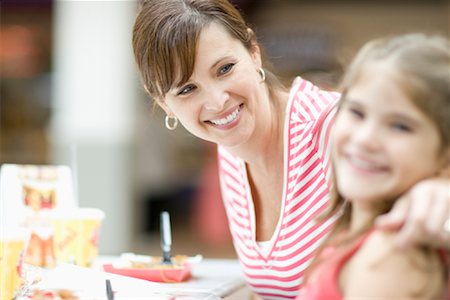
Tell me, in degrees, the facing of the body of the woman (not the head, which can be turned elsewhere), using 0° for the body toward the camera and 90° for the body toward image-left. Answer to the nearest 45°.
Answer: approximately 0°

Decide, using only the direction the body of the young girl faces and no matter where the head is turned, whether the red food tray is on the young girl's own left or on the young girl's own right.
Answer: on the young girl's own right

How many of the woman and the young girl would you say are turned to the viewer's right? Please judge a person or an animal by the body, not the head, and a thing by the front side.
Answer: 0

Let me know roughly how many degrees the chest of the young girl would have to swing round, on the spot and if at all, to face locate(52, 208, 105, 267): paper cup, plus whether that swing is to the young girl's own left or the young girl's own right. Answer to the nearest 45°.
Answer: approximately 90° to the young girl's own right

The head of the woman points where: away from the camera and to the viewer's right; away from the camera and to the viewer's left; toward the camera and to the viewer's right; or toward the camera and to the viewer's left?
toward the camera and to the viewer's right

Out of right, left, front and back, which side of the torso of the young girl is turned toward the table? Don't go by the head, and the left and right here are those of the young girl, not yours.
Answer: right

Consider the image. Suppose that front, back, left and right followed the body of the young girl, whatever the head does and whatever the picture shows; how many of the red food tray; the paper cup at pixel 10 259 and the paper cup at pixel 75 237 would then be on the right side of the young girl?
3

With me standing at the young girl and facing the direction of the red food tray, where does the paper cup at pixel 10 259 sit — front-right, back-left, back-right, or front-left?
front-left

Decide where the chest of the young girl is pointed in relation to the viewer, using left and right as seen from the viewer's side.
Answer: facing the viewer and to the left of the viewer
